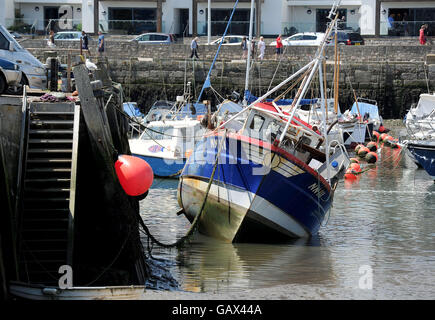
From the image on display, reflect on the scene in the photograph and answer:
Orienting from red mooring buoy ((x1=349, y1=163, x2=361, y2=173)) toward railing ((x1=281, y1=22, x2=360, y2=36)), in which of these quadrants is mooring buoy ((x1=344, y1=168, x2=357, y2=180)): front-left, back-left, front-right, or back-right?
back-left

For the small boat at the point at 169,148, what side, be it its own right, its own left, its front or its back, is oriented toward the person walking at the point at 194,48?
right

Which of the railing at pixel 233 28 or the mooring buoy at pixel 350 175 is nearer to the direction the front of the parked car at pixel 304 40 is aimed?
the railing

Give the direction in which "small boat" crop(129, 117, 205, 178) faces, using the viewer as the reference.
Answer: facing to the left of the viewer

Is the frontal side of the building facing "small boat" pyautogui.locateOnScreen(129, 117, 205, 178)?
yes

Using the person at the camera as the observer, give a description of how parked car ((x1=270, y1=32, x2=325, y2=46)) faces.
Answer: facing to the left of the viewer
